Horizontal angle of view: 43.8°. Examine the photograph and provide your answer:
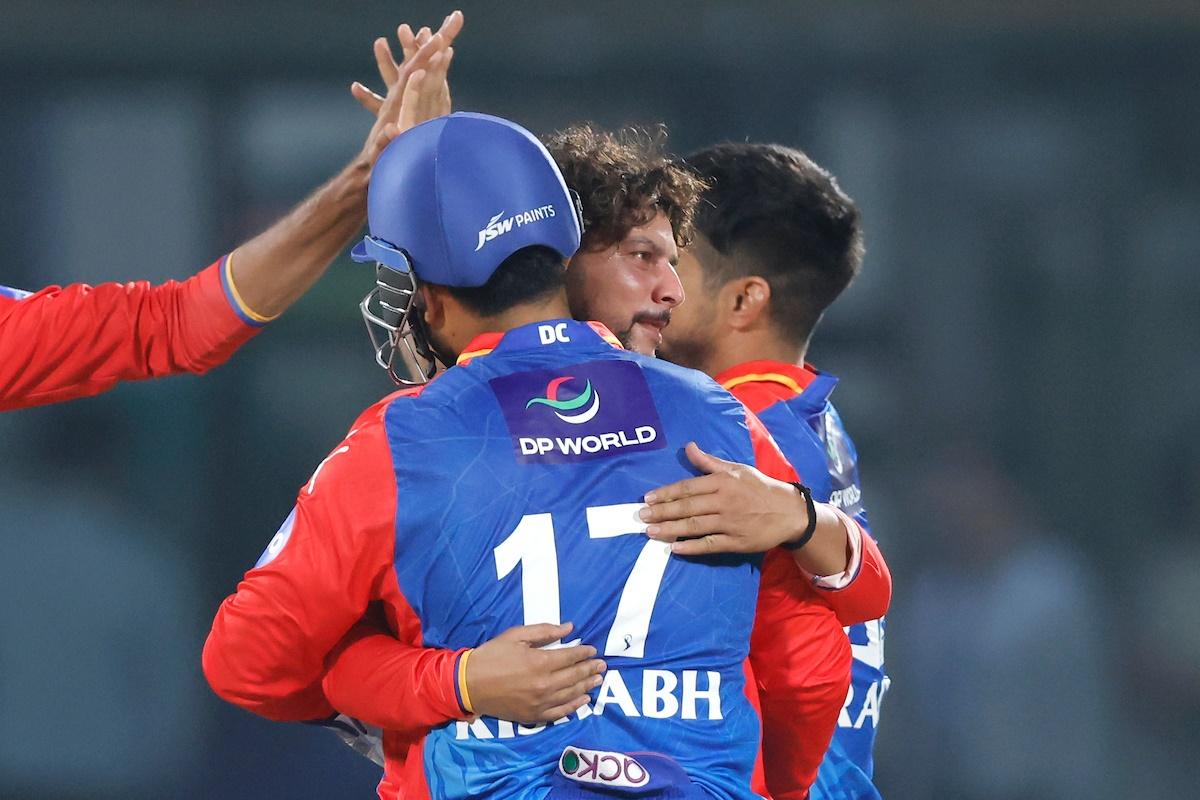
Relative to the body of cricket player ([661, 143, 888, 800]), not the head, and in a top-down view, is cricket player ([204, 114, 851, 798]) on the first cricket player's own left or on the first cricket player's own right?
on the first cricket player's own left

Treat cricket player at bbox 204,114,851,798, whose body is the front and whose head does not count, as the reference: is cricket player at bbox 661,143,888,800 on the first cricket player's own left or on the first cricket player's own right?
on the first cricket player's own right

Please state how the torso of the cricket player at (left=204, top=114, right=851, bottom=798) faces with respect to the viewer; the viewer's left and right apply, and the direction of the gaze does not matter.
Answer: facing away from the viewer and to the left of the viewer

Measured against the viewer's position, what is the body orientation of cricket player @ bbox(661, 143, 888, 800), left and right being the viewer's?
facing away from the viewer and to the left of the viewer

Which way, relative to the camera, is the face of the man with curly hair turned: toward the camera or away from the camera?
toward the camera

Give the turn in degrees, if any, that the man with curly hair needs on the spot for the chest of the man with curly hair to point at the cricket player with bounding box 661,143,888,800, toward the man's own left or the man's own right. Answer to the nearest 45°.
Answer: approximately 135° to the man's own left

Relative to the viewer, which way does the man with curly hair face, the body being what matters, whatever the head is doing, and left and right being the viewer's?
facing the viewer and to the right of the viewer

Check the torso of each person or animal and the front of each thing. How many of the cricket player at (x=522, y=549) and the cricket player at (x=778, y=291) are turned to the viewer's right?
0

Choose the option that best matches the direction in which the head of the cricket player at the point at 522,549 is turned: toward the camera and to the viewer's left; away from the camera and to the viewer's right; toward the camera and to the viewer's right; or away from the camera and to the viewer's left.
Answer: away from the camera and to the viewer's left

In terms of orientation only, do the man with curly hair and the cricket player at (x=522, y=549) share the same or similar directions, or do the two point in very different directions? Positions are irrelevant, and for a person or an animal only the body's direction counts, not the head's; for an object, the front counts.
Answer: very different directions

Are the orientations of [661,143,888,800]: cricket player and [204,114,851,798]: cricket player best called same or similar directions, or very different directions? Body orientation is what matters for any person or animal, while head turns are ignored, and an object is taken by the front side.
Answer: same or similar directions
